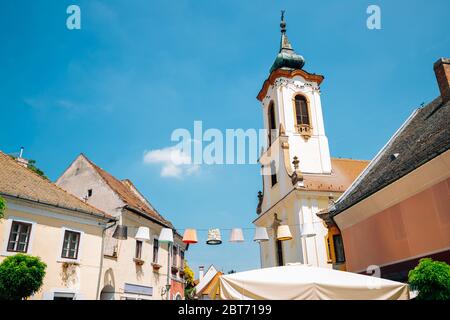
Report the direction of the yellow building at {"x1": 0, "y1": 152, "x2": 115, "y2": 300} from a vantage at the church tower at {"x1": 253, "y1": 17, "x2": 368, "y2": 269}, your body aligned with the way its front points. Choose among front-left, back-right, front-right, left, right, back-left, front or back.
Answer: front

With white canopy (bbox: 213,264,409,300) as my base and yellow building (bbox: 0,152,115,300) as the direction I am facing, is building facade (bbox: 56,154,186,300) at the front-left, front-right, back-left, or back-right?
front-right

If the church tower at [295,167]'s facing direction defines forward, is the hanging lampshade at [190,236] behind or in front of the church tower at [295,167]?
in front

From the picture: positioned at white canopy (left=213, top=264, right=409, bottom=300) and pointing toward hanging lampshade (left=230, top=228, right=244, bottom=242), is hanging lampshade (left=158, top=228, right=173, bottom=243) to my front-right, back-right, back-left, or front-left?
front-left

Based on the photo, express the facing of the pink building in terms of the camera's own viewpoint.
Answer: facing the viewer and to the left of the viewer

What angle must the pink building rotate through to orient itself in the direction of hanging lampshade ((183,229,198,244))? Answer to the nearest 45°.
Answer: approximately 45° to its right

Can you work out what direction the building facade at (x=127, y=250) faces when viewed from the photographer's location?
facing the viewer and to the right of the viewer

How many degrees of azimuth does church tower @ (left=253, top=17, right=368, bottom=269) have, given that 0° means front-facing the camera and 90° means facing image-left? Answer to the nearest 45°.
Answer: approximately 45°

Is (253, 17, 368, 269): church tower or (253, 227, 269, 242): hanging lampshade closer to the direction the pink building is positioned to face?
the hanging lampshade

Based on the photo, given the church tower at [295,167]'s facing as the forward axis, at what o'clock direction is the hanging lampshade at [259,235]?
The hanging lampshade is roughly at 11 o'clock from the church tower.

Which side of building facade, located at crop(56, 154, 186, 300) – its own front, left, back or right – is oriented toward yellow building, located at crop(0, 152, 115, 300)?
right

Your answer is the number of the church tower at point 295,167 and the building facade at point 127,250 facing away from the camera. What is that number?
0
